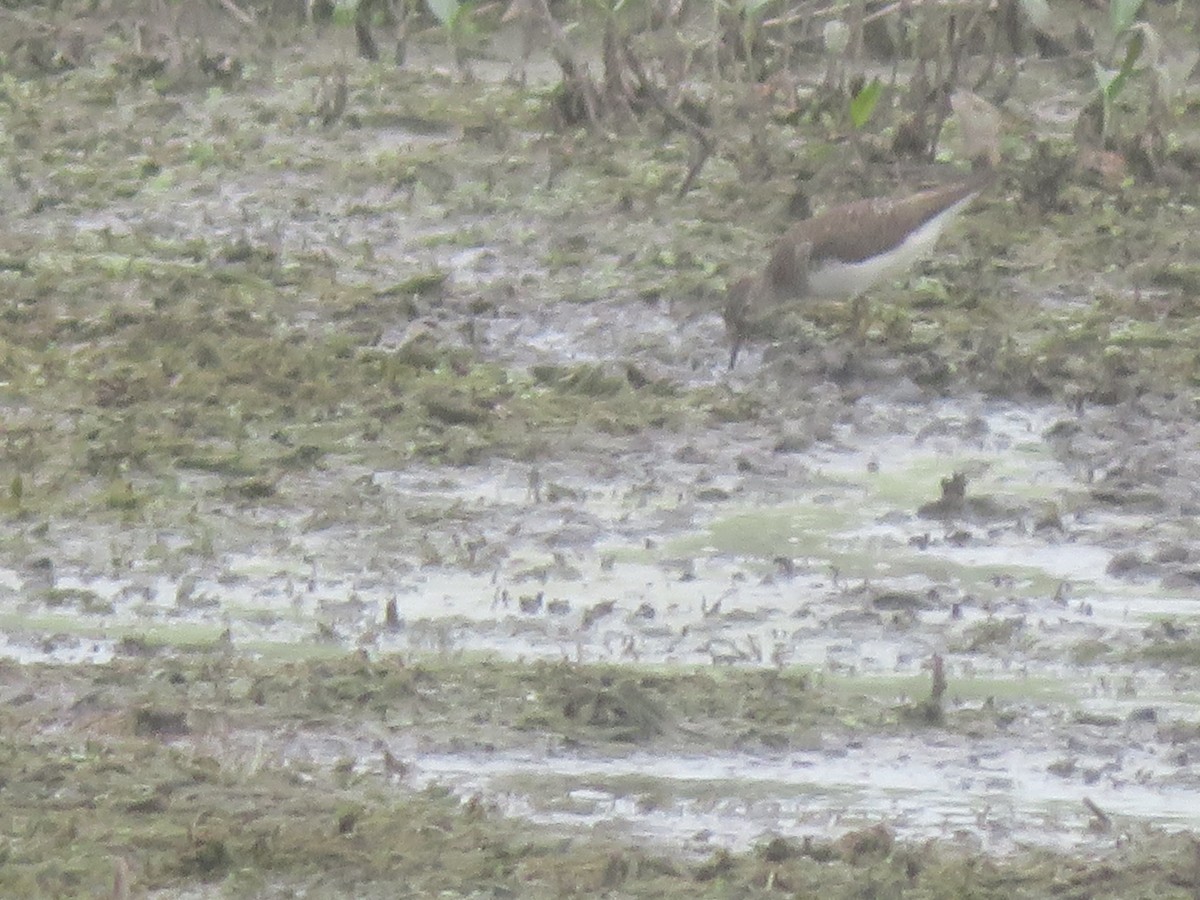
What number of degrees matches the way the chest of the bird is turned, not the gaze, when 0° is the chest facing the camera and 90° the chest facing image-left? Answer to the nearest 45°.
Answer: approximately 90°
